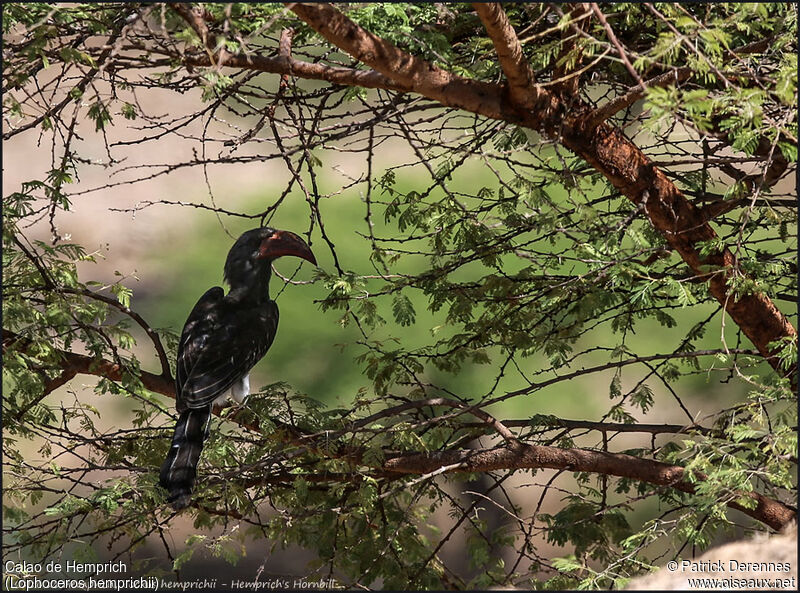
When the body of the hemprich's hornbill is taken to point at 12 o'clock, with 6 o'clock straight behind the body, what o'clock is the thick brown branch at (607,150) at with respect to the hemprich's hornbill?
The thick brown branch is roughly at 2 o'clock from the hemprich's hornbill.

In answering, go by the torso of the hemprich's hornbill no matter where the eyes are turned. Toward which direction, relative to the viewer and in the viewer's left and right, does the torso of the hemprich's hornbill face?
facing away from the viewer and to the right of the viewer

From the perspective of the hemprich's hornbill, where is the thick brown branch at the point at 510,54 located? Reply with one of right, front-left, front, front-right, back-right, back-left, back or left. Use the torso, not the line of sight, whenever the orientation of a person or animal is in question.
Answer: right

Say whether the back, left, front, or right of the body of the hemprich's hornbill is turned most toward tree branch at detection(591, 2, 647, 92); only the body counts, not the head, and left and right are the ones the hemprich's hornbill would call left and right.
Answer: right

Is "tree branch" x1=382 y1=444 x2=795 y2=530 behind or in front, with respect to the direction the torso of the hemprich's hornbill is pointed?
in front

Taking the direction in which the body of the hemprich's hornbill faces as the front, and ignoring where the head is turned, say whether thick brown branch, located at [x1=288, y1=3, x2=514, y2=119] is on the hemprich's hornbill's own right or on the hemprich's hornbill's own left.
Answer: on the hemprich's hornbill's own right
